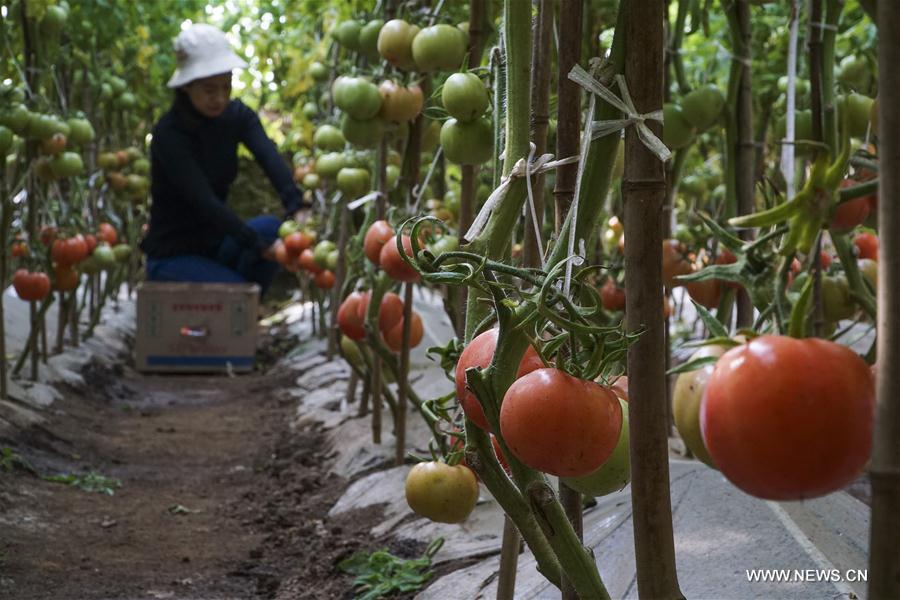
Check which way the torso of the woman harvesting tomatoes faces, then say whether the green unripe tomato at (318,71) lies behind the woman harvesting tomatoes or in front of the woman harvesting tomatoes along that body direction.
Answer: in front

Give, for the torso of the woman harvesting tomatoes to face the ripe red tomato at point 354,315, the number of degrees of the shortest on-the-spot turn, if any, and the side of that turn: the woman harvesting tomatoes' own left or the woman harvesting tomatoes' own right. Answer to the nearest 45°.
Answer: approximately 45° to the woman harvesting tomatoes' own right

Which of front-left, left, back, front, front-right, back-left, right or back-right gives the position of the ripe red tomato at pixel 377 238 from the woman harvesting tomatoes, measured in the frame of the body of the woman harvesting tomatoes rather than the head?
front-right

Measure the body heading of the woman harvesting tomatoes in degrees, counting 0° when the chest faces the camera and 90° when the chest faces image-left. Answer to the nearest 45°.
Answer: approximately 315°

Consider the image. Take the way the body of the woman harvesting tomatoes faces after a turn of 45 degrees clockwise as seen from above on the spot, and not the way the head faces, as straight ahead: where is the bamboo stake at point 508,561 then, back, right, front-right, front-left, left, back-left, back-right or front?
front

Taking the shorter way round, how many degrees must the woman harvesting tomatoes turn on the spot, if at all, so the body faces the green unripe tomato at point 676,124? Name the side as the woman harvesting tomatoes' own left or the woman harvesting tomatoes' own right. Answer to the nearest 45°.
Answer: approximately 45° to the woman harvesting tomatoes' own right

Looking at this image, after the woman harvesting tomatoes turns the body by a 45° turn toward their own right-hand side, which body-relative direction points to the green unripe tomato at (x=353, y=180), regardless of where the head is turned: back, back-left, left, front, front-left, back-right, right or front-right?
front

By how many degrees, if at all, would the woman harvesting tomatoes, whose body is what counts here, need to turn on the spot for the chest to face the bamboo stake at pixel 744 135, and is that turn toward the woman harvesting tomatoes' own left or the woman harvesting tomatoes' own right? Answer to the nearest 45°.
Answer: approximately 45° to the woman harvesting tomatoes' own right

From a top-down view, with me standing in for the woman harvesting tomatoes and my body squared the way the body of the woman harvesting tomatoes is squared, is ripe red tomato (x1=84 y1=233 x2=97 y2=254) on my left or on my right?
on my right

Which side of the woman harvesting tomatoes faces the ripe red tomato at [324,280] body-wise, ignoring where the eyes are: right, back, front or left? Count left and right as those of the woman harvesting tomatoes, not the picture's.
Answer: front

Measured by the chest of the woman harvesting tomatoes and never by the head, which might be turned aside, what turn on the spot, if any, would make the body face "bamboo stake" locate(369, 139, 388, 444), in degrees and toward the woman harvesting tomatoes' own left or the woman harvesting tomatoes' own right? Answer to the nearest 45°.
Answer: approximately 45° to the woman harvesting tomatoes' own right

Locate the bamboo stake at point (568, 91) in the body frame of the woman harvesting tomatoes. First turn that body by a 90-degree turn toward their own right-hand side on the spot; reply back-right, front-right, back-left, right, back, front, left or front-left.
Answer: front-left

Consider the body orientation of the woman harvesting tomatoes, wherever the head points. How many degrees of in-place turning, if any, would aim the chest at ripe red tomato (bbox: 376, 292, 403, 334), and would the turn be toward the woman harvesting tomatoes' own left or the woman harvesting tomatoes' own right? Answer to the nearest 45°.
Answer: approximately 45° to the woman harvesting tomatoes' own right

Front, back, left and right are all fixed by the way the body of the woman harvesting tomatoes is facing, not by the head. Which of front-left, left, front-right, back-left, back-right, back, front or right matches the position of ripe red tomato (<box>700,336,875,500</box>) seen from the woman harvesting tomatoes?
front-right
